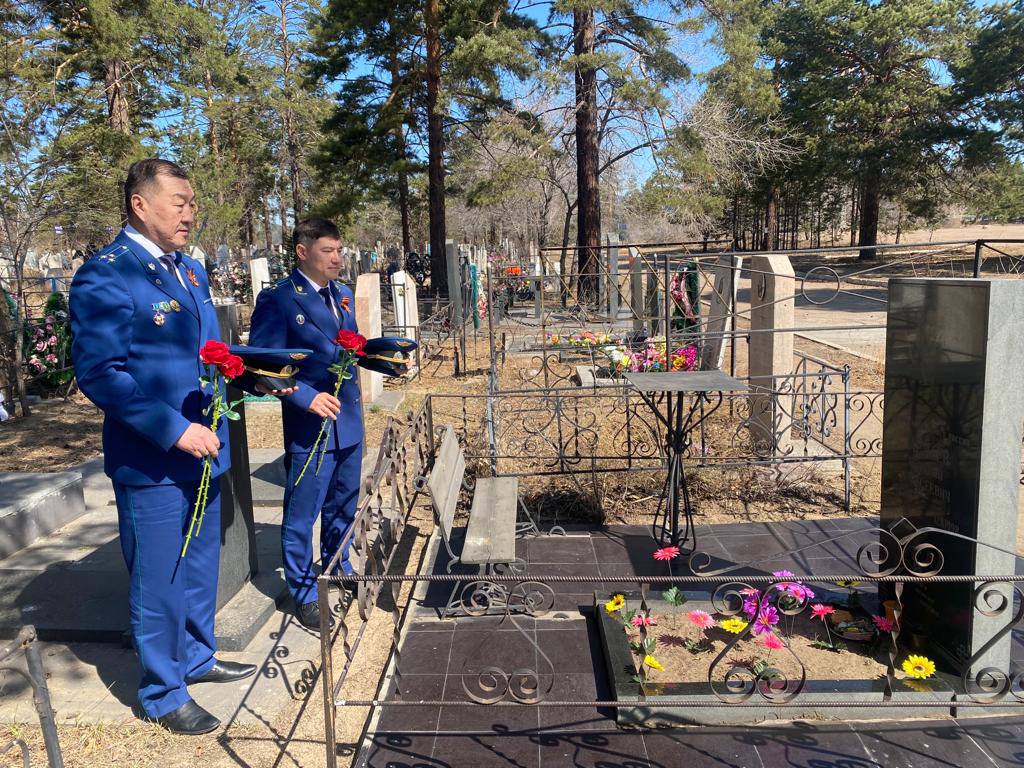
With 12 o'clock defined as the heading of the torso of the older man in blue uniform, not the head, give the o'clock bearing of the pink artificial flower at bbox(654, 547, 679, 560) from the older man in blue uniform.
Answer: The pink artificial flower is roughly at 10 o'clock from the older man in blue uniform.

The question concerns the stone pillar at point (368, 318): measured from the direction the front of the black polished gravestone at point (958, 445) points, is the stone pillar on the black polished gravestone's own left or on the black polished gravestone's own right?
on the black polished gravestone's own right

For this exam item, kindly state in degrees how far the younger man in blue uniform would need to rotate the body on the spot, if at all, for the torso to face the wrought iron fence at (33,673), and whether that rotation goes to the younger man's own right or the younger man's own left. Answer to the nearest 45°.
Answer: approximately 90° to the younger man's own right

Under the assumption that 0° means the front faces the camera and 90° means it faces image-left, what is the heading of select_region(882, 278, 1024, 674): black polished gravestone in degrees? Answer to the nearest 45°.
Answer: approximately 45°

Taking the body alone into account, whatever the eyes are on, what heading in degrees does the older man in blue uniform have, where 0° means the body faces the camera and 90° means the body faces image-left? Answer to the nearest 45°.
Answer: approximately 315°

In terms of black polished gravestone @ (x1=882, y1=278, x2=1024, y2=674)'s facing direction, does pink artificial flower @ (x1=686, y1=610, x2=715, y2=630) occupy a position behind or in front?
in front

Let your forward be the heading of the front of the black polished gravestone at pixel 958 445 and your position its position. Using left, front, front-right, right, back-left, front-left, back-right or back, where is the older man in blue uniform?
front

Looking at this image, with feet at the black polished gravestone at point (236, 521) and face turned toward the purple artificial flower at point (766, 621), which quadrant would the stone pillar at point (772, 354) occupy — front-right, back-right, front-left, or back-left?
front-left

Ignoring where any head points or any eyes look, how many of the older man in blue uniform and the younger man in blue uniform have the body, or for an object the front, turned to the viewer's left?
0

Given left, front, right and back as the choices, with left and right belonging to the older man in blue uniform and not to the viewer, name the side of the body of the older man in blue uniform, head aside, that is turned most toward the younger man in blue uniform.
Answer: left

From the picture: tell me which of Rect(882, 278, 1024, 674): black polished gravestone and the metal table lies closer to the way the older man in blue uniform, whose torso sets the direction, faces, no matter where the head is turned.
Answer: the black polished gravestone

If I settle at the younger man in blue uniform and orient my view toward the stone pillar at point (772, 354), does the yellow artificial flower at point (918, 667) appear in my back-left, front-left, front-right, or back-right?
front-right

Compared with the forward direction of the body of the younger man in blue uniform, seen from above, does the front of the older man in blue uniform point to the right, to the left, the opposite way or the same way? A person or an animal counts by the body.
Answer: the same way

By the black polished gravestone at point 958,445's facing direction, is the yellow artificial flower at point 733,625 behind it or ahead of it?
ahead
